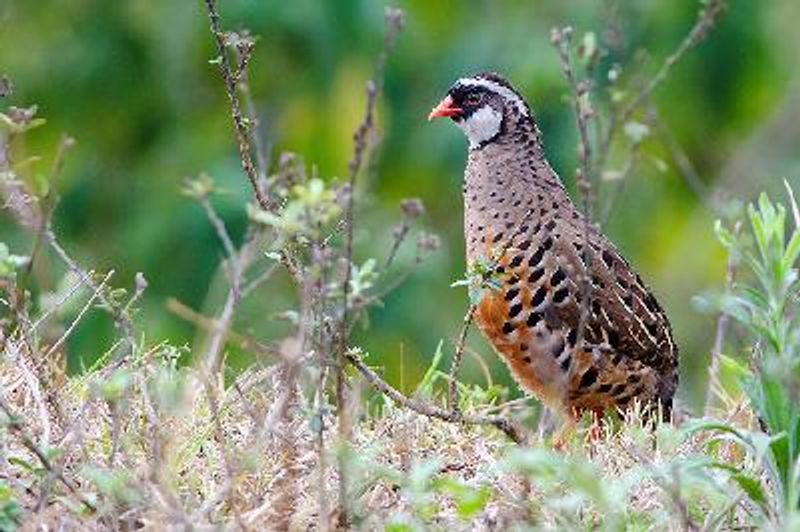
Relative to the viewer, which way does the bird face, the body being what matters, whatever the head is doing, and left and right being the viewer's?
facing to the left of the viewer

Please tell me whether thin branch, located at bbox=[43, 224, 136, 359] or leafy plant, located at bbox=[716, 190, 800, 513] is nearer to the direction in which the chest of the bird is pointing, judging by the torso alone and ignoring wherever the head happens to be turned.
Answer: the thin branch

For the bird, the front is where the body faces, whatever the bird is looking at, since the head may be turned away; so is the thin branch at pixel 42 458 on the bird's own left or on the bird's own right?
on the bird's own left
